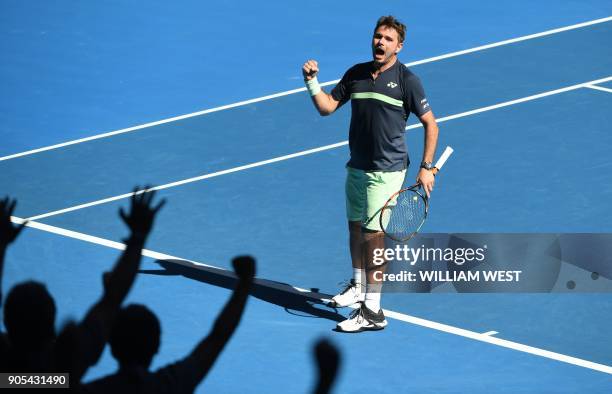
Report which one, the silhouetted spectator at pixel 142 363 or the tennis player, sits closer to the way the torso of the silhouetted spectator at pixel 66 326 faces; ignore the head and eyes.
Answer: the tennis player

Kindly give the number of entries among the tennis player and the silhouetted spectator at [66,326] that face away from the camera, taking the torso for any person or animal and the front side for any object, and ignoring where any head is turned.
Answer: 1

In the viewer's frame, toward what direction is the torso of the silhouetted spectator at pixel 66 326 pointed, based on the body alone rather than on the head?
away from the camera

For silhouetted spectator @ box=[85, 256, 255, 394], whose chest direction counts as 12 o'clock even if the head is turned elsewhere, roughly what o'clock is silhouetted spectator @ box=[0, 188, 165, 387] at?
silhouetted spectator @ box=[0, 188, 165, 387] is roughly at 9 o'clock from silhouetted spectator @ box=[85, 256, 255, 394].

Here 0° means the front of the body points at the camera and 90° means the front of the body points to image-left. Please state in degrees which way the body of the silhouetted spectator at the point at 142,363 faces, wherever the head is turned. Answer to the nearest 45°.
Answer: approximately 180°

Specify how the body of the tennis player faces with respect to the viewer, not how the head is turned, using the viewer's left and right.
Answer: facing the viewer and to the left of the viewer

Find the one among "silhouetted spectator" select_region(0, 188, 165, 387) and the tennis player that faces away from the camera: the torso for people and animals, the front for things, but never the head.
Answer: the silhouetted spectator

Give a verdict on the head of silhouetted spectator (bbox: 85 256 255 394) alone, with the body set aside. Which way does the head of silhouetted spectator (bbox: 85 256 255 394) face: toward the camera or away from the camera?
away from the camera

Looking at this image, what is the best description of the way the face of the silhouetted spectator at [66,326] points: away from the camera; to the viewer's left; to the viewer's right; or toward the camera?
away from the camera

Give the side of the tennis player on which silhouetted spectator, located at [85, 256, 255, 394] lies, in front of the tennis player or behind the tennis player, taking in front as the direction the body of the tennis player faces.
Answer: in front

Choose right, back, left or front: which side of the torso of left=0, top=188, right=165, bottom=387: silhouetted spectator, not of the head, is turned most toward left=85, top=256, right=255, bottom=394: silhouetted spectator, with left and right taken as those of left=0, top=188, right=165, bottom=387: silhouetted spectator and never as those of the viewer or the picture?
right
